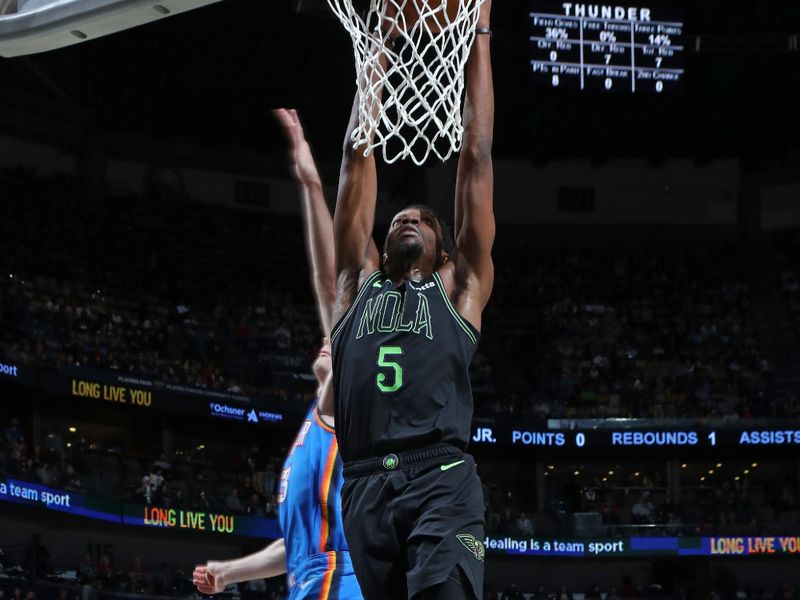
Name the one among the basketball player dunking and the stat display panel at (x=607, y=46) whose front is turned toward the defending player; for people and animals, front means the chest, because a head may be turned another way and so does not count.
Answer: the stat display panel

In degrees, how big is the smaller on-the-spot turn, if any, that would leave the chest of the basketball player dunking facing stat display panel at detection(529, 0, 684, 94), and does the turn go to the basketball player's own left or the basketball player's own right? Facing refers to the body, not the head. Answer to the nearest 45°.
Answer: approximately 180°

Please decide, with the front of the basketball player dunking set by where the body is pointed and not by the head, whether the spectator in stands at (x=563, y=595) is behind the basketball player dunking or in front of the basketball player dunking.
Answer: behind

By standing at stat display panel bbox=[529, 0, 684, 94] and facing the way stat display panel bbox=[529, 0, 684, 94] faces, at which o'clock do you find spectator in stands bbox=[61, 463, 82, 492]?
The spectator in stands is roughly at 3 o'clock from the stat display panel.

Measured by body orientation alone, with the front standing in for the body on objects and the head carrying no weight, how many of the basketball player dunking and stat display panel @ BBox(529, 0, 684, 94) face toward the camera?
2

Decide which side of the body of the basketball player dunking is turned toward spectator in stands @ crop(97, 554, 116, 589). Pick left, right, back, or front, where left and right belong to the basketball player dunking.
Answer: back

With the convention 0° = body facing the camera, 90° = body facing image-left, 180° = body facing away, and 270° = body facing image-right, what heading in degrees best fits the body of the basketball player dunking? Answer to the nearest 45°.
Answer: approximately 0°

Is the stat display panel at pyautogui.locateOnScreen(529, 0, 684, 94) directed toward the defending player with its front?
yes

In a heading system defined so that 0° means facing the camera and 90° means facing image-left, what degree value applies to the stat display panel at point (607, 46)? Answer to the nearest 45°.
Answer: approximately 0°
